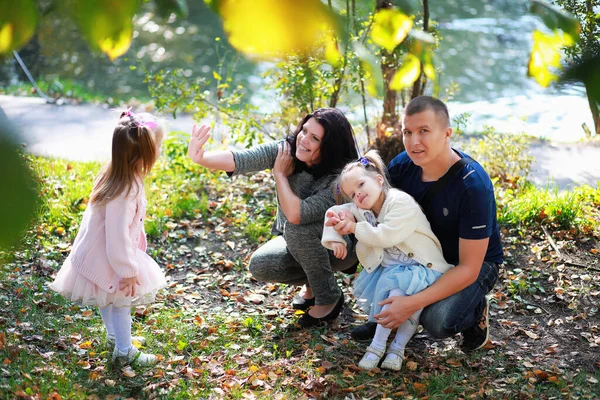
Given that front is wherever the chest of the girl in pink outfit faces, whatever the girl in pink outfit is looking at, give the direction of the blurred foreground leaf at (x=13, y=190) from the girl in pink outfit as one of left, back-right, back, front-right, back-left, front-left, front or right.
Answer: right

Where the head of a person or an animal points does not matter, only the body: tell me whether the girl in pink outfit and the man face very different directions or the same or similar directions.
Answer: very different directions

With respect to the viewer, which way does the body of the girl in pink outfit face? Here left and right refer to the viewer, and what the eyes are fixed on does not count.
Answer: facing to the right of the viewer

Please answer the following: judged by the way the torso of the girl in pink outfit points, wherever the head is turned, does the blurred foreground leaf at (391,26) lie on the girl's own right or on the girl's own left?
on the girl's own right

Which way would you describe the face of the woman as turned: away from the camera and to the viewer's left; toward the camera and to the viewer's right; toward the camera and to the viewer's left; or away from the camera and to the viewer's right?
toward the camera and to the viewer's left

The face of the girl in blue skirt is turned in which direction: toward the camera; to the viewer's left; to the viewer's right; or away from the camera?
toward the camera

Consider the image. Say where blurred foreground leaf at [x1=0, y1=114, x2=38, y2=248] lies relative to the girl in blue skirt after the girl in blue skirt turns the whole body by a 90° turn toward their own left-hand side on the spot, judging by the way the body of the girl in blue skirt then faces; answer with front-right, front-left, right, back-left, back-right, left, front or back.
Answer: front-right

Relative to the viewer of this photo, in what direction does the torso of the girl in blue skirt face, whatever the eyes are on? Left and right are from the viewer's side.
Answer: facing the viewer and to the left of the viewer

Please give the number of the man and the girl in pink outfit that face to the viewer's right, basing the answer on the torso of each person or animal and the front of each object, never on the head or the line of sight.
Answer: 1

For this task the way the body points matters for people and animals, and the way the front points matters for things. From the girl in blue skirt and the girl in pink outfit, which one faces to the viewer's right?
the girl in pink outfit
